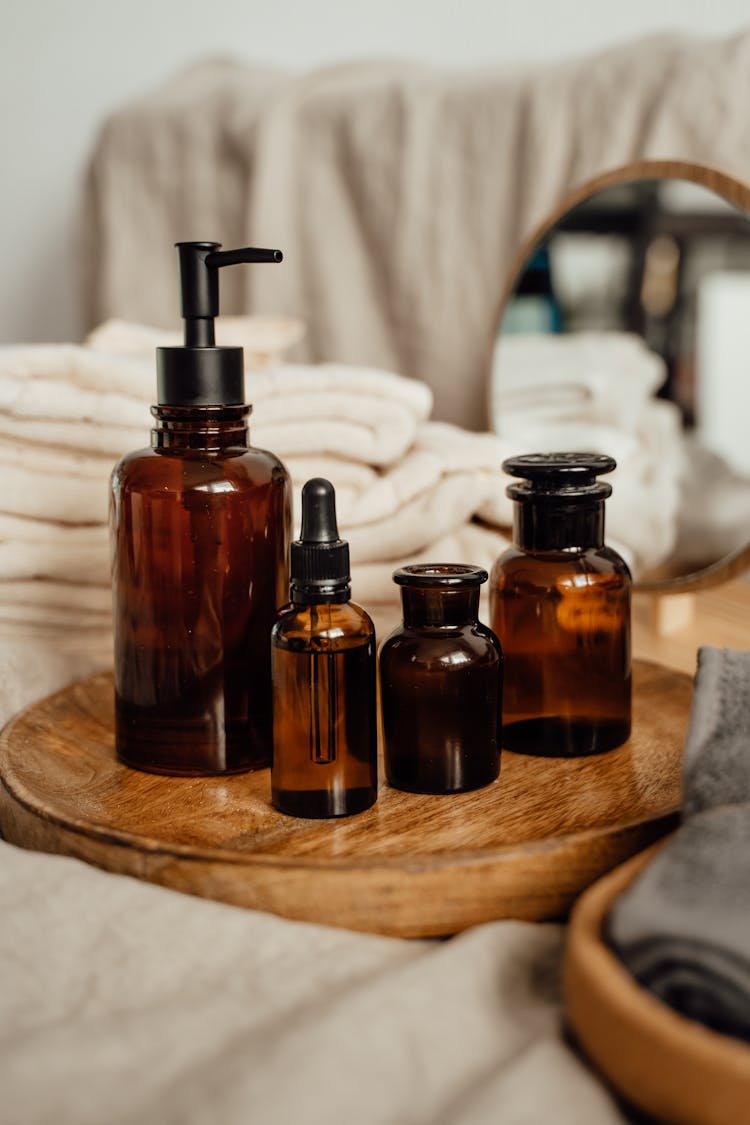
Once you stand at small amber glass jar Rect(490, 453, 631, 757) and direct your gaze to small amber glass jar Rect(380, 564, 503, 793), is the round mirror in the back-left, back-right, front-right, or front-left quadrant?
back-right

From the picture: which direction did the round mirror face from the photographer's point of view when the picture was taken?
facing the viewer and to the left of the viewer

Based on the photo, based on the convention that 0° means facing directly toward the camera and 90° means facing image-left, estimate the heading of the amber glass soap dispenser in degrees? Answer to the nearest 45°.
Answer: approximately 270°

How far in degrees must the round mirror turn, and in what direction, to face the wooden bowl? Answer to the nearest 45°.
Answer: approximately 45° to its left

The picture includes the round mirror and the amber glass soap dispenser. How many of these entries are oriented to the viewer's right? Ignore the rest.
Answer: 1
